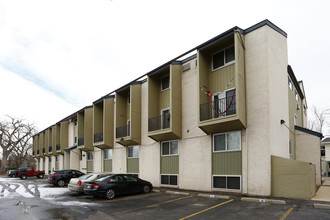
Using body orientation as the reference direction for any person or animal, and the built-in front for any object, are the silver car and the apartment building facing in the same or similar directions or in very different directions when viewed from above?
very different directions

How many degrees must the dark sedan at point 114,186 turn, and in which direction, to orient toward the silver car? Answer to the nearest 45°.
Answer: approximately 90° to its left

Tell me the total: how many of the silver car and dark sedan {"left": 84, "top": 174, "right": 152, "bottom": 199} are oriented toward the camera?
0

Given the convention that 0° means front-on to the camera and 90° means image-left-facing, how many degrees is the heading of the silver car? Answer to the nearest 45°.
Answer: approximately 225°

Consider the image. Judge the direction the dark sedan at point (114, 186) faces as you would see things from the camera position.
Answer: facing away from the viewer and to the right of the viewer

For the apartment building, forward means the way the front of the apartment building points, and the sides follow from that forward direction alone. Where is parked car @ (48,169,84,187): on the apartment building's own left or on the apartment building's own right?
on the apartment building's own right

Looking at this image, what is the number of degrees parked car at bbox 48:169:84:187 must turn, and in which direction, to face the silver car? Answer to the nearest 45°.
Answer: approximately 135° to its right

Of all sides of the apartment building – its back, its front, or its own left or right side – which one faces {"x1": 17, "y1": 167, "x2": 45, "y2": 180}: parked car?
right

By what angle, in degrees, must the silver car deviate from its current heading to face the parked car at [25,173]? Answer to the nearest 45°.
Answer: approximately 45° to its left
